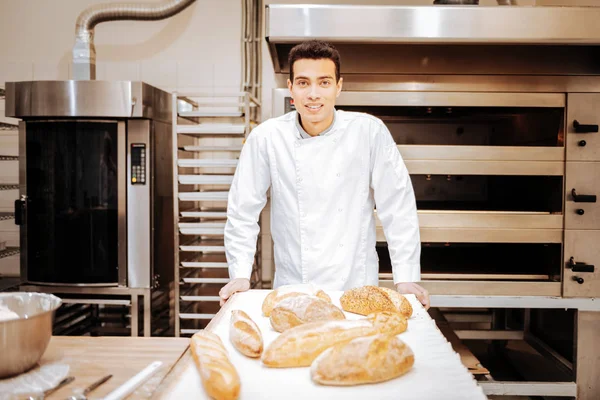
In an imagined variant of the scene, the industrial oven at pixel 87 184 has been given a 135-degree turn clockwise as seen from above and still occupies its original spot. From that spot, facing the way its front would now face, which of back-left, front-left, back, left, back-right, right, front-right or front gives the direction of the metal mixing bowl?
back-left

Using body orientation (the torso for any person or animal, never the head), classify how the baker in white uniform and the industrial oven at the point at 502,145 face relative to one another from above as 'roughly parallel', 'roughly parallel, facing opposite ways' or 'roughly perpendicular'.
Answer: roughly parallel

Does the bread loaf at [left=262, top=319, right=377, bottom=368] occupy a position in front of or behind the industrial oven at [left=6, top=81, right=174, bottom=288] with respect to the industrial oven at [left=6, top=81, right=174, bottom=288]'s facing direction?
in front

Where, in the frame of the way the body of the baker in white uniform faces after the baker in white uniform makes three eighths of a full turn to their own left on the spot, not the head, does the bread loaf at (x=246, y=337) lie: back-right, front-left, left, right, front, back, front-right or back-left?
back-right

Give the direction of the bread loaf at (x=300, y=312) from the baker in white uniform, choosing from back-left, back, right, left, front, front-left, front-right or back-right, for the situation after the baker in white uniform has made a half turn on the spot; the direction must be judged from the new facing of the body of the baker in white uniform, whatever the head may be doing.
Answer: back

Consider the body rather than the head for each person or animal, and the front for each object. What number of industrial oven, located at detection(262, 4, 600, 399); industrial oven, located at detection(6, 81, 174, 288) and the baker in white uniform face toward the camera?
3

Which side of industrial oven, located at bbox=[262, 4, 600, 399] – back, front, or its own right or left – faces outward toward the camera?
front

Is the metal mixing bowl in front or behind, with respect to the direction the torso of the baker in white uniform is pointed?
in front

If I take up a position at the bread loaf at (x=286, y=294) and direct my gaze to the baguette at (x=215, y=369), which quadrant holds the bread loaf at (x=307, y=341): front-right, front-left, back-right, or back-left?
front-left

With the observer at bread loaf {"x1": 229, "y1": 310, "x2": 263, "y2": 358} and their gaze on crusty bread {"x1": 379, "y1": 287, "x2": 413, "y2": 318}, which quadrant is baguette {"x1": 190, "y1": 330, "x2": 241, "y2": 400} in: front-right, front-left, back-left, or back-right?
back-right

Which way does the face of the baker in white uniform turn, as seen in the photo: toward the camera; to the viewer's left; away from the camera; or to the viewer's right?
toward the camera

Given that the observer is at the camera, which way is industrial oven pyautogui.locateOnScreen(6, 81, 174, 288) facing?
facing the viewer

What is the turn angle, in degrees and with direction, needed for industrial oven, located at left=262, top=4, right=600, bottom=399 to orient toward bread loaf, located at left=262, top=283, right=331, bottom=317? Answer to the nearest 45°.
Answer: approximately 45° to its right

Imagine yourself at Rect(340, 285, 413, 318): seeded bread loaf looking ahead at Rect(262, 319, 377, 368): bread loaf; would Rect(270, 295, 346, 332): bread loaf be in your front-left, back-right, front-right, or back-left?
front-right

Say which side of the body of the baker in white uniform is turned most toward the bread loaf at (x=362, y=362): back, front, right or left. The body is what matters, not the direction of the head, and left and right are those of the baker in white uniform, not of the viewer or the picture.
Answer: front

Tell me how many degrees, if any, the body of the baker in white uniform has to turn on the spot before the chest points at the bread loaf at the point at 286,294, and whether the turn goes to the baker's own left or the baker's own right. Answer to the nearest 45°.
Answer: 0° — they already face it

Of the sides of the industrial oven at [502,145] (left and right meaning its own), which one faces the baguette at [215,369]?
front
